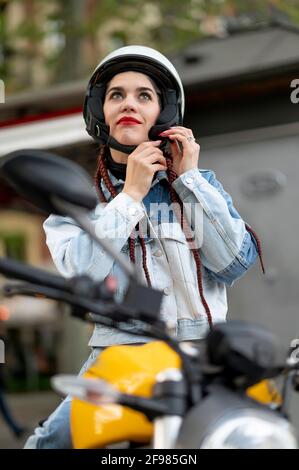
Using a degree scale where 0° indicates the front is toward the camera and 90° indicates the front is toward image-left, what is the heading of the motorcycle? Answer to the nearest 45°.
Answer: approximately 315°
